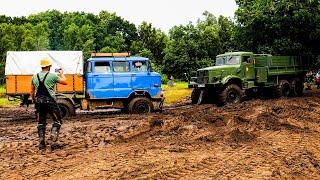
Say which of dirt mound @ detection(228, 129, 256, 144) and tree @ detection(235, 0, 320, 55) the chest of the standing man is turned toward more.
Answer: the tree

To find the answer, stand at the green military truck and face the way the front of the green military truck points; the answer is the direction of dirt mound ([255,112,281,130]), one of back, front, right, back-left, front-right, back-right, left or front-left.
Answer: front-left

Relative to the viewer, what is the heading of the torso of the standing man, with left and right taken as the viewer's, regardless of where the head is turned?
facing away from the viewer and to the right of the viewer

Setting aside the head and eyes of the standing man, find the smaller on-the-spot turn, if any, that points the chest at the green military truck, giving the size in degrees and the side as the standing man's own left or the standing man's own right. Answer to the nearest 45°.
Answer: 0° — they already face it

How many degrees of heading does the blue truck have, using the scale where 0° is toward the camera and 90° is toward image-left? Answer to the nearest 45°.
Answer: approximately 270°

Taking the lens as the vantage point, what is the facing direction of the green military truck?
facing the viewer and to the left of the viewer

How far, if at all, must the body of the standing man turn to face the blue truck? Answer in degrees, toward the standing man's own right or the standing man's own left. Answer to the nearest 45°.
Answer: approximately 45° to the standing man's own left

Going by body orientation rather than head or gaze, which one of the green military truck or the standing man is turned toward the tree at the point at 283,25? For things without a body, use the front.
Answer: the standing man

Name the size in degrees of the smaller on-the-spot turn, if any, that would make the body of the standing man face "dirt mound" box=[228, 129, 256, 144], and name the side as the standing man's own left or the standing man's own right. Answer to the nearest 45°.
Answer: approximately 45° to the standing man's own right
